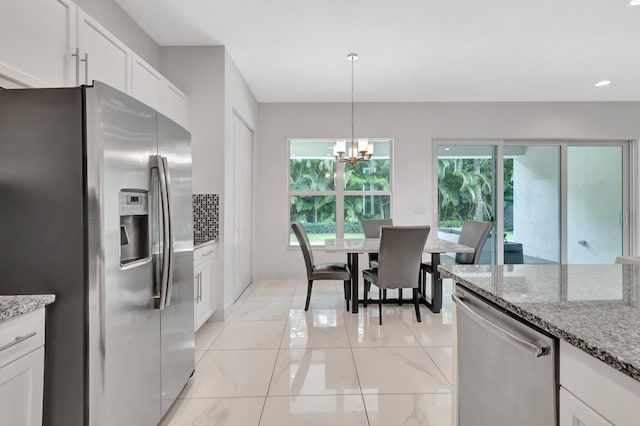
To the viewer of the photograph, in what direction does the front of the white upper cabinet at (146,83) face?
facing the viewer and to the right of the viewer

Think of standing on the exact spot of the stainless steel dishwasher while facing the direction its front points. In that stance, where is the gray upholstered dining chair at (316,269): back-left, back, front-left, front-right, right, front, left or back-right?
right

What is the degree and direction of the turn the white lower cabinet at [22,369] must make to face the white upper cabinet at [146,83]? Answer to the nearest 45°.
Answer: approximately 90° to its left

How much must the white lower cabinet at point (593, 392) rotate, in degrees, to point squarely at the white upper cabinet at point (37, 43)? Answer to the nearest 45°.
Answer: approximately 45° to its right

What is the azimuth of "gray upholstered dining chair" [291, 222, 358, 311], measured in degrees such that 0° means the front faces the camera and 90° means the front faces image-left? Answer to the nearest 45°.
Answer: approximately 270°

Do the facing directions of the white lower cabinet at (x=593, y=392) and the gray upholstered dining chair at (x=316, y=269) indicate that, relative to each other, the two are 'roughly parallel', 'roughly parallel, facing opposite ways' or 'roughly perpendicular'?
roughly parallel, facing opposite ways

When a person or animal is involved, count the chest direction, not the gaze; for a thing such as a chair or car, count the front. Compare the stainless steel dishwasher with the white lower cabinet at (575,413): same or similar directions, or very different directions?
same or similar directions

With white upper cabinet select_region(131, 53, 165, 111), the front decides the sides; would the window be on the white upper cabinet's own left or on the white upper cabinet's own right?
on the white upper cabinet's own left

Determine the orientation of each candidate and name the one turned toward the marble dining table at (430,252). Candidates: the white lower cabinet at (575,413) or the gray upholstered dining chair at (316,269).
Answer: the gray upholstered dining chair

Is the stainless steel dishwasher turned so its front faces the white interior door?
no

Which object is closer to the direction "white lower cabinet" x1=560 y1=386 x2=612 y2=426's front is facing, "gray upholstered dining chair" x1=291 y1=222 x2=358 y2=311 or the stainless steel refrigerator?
the stainless steel refrigerator

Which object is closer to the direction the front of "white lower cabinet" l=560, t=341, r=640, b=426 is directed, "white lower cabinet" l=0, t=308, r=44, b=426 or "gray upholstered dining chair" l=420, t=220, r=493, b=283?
the white lower cabinet

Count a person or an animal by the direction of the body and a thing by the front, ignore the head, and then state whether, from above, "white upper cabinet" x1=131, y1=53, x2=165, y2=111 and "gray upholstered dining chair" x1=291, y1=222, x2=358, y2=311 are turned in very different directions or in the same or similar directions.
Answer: same or similar directions

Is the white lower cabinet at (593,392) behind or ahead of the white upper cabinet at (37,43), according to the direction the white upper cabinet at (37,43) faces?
ahead

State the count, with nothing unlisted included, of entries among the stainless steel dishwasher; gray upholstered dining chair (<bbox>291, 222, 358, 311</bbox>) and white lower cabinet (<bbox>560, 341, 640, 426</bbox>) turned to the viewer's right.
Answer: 1

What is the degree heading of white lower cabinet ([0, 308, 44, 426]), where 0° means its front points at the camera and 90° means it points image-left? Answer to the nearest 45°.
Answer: approximately 315°

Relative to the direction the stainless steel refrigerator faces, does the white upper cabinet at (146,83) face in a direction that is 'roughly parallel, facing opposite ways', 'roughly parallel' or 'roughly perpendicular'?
roughly parallel

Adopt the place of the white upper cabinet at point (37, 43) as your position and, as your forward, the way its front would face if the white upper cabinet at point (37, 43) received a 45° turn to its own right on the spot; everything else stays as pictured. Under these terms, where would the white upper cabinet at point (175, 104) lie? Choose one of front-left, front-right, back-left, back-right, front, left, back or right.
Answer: back-left

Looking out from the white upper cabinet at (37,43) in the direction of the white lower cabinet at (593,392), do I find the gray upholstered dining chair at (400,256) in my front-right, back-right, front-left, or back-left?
front-left
